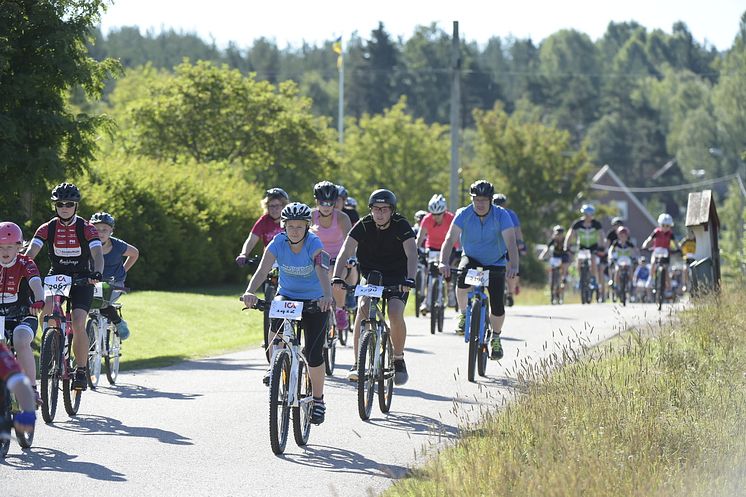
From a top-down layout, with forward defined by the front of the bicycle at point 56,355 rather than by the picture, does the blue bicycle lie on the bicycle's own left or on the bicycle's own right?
on the bicycle's own left

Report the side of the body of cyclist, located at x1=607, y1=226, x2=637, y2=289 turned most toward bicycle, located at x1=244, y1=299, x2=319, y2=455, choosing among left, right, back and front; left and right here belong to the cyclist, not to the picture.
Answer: front

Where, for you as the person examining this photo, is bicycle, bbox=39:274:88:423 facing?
facing the viewer

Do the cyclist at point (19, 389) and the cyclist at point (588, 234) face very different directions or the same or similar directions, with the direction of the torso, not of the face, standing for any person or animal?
same or similar directions

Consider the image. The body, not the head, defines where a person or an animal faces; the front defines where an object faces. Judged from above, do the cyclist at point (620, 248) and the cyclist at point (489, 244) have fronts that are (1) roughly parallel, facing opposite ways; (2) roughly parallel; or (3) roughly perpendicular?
roughly parallel

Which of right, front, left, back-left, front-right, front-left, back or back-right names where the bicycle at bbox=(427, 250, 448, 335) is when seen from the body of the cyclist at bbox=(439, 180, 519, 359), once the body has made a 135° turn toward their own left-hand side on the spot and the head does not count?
front-left

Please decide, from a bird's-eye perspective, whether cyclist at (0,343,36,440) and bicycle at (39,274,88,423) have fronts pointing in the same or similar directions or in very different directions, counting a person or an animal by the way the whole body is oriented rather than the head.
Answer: same or similar directions

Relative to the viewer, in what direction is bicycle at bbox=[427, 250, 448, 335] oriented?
toward the camera

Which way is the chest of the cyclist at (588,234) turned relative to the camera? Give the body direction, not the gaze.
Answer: toward the camera

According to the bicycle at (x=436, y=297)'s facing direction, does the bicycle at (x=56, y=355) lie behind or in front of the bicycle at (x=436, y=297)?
in front

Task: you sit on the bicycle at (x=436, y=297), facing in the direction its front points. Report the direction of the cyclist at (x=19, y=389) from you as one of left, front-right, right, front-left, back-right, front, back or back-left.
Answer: front

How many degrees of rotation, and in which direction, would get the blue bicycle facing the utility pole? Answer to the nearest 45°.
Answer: approximately 180°

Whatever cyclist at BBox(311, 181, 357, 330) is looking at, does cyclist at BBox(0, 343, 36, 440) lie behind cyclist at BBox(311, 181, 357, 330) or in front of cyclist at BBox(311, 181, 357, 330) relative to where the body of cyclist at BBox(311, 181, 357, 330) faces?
in front

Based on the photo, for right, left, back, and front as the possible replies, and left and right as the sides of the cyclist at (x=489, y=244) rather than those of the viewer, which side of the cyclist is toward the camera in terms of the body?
front
